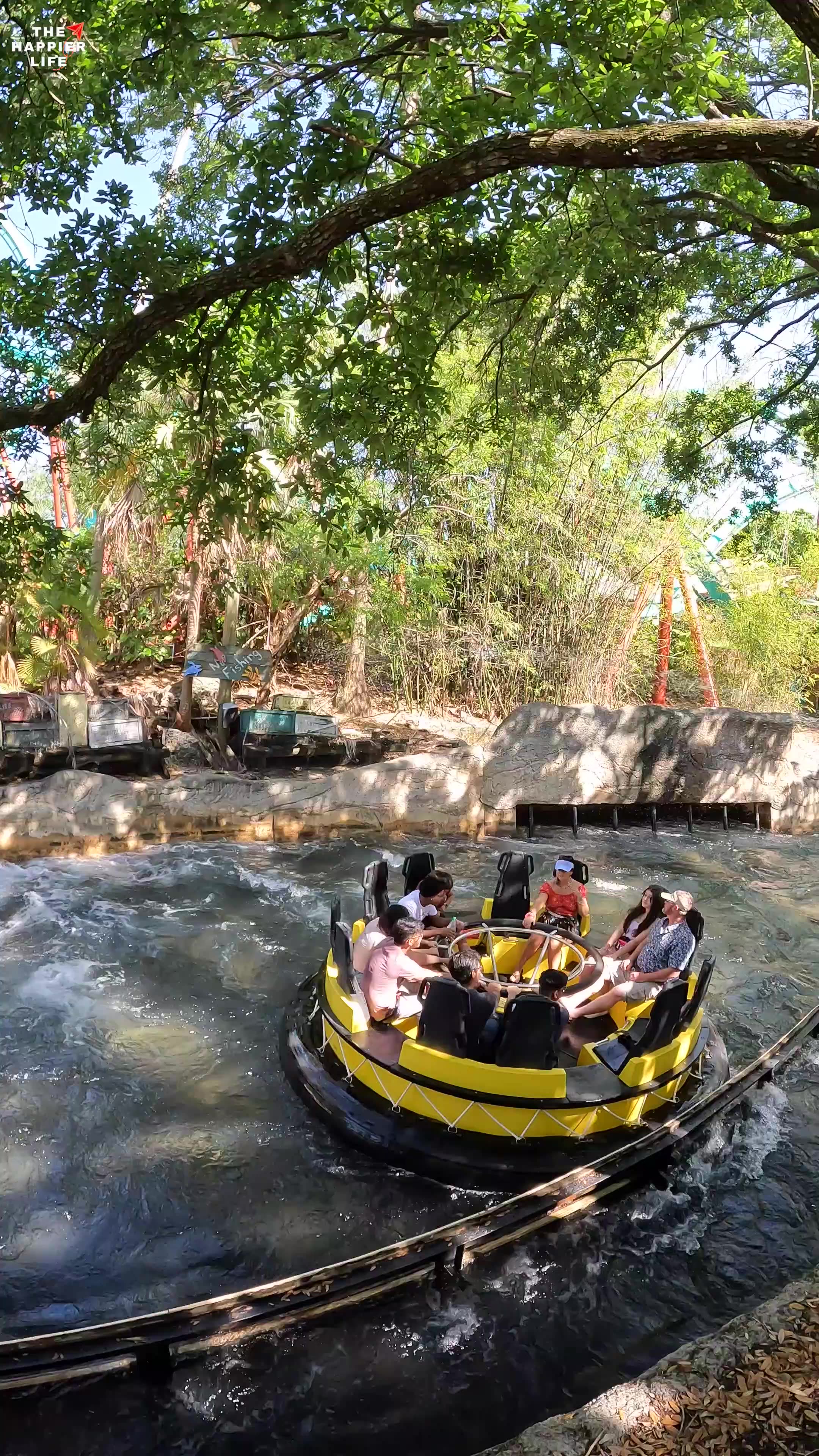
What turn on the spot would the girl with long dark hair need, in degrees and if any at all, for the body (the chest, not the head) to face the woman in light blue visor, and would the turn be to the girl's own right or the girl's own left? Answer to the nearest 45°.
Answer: approximately 90° to the girl's own right

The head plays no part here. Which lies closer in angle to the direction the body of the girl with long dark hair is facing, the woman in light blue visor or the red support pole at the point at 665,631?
the woman in light blue visor

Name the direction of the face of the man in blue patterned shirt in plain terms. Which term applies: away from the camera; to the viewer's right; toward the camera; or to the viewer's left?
to the viewer's left

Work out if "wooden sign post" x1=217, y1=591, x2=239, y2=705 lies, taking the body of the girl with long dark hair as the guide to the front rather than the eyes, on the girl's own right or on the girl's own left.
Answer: on the girl's own right

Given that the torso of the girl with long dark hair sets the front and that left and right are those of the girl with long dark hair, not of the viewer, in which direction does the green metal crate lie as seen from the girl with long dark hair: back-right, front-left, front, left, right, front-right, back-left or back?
right

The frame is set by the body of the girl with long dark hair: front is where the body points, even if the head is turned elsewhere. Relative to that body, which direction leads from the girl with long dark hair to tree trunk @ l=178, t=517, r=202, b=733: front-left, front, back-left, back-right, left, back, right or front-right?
right

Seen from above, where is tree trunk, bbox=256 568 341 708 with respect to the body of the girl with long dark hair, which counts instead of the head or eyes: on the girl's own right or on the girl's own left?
on the girl's own right

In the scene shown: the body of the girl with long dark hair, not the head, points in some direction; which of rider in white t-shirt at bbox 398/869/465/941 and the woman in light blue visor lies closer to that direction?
the rider in white t-shirt

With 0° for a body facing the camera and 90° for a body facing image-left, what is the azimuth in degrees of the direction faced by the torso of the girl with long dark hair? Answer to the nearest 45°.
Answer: approximately 45°
